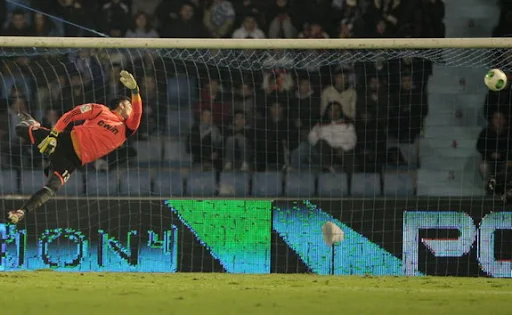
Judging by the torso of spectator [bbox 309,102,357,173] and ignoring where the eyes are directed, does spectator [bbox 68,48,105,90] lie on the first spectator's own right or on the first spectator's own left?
on the first spectator's own right

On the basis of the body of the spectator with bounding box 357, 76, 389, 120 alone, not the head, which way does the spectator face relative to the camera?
toward the camera

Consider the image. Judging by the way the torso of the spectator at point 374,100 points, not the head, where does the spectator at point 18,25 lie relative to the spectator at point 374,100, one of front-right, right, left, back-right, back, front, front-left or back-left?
right

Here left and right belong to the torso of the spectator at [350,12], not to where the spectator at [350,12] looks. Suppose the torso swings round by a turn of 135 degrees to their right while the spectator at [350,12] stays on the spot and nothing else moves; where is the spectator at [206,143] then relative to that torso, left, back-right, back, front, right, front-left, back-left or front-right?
left

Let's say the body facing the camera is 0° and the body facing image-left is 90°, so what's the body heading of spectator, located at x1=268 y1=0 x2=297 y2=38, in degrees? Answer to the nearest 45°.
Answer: approximately 0°

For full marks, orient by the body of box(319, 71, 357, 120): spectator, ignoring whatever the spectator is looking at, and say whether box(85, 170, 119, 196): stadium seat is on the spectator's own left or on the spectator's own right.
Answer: on the spectator's own right

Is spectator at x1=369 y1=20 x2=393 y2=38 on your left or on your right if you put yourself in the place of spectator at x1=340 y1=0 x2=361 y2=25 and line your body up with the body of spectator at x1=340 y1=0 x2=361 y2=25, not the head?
on your left

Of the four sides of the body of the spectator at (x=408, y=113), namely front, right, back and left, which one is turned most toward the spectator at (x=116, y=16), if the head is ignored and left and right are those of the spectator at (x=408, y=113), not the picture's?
right

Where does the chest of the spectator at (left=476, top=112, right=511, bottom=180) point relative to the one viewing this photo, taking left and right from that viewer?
facing the viewer

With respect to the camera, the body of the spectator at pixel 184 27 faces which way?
toward the camera
